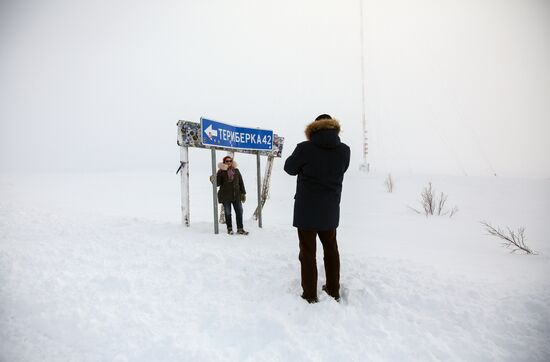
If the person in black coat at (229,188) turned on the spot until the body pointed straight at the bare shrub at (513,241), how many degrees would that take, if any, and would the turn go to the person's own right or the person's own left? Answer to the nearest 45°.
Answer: approximately 90° to the person's own left

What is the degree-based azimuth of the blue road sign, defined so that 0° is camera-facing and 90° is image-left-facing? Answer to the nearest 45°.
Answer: approximately 315°

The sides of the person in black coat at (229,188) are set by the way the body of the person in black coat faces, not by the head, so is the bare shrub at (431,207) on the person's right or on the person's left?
on the person's left

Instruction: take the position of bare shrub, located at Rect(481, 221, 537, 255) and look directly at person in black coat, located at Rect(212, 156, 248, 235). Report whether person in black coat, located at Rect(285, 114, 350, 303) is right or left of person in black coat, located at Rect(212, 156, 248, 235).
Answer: left

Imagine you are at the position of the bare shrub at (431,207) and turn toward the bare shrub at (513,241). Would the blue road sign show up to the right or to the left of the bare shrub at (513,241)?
right
